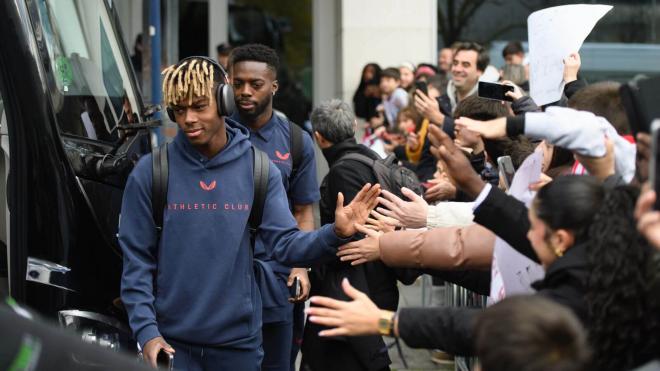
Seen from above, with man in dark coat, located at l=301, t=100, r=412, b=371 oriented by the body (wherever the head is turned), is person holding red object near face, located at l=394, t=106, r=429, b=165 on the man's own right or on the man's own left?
on the man's own right

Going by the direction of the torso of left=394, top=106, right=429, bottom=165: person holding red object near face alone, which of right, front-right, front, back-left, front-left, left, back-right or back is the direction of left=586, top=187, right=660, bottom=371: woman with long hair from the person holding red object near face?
front-left

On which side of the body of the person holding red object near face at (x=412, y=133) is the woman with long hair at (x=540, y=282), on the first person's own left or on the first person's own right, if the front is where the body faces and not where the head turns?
on the first person's own left

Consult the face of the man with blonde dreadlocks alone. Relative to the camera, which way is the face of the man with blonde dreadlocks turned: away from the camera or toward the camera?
toward the camera

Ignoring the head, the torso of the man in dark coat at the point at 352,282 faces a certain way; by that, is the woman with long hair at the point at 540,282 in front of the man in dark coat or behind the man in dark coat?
behind

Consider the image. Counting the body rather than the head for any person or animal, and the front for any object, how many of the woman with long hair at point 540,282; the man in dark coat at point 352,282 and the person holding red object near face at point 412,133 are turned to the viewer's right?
0

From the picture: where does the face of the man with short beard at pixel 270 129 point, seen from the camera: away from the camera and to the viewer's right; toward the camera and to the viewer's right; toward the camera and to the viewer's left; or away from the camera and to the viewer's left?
toward the camera and to the viewer's left

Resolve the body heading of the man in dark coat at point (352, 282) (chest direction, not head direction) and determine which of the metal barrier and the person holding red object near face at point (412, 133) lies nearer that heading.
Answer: the person holding red object near face

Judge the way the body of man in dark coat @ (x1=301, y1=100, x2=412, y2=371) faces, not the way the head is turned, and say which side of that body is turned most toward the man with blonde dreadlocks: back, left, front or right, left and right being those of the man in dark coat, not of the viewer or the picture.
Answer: left

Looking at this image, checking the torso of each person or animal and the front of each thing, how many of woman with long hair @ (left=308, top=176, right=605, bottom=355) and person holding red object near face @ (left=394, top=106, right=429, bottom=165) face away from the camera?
0

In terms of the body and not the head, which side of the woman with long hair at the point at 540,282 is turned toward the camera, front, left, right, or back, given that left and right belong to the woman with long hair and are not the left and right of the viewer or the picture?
left
